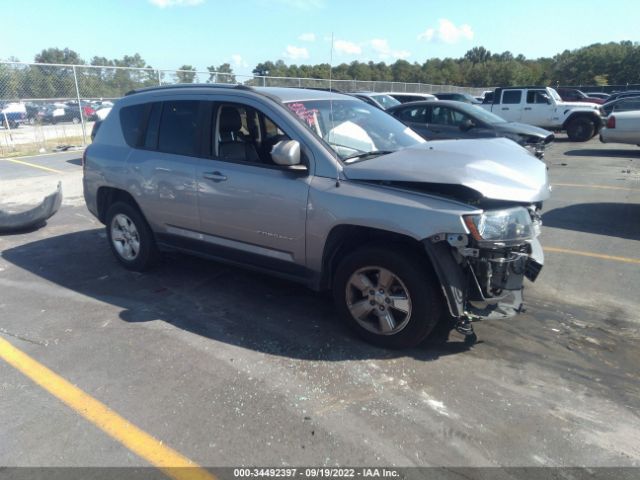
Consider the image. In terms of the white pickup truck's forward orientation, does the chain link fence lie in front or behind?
behind

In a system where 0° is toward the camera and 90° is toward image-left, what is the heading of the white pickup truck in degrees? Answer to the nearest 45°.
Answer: approximately 270°

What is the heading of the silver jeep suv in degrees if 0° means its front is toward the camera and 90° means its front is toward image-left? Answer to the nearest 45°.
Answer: approximately 315°

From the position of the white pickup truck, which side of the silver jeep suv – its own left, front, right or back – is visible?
left

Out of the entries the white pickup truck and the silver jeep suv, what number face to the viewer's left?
0

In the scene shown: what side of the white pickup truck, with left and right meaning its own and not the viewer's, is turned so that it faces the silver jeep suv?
right

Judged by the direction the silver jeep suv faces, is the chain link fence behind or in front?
behind
